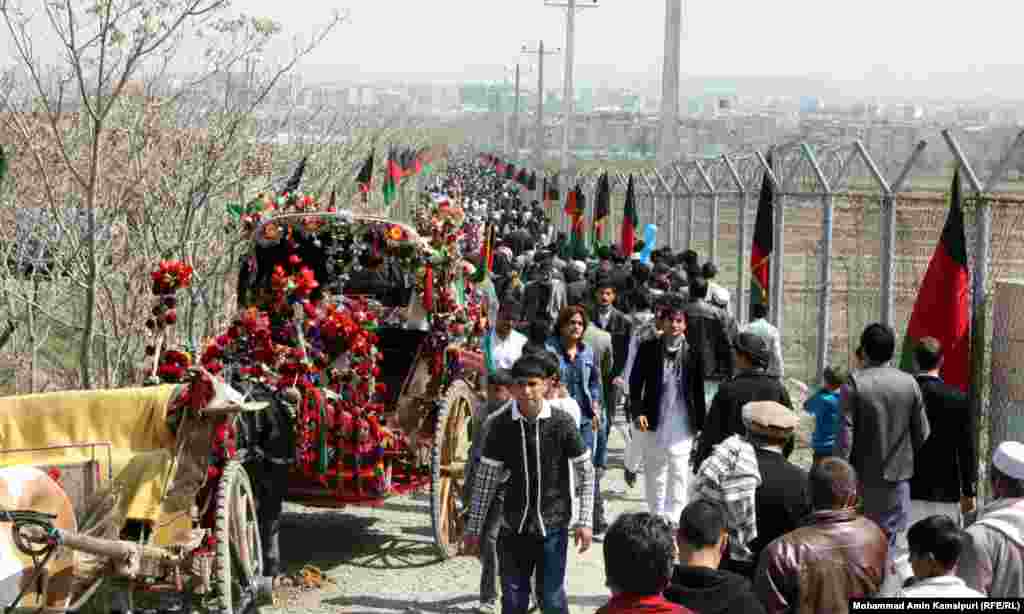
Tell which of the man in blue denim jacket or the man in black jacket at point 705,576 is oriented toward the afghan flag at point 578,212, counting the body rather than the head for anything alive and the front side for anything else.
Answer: the man in black jacket

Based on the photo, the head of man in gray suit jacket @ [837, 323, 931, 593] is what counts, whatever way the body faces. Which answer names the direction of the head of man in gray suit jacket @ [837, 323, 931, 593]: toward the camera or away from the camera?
away from the camera

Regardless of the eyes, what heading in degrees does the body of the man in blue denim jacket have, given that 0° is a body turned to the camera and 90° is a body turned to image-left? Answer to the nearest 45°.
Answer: approximately 0°

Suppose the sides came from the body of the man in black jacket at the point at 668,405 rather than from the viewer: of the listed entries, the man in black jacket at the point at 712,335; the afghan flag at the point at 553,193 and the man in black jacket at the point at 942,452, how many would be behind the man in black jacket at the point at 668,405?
2

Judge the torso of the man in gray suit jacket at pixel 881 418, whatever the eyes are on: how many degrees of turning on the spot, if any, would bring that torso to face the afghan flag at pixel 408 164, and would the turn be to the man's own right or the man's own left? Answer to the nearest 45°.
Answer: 0° — they already face it

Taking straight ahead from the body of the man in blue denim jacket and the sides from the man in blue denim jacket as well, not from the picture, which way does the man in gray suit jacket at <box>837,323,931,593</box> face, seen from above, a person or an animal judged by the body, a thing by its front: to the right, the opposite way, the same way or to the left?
the opposite way

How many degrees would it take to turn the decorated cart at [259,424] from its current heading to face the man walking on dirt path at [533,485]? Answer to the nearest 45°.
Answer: approximately 90° to its left

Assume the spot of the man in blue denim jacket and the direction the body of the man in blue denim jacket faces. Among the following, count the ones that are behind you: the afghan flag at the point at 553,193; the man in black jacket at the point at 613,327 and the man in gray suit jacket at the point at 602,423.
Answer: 3

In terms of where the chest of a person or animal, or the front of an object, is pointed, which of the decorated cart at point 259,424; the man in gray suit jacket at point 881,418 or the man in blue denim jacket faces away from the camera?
the man in gray suit jacket

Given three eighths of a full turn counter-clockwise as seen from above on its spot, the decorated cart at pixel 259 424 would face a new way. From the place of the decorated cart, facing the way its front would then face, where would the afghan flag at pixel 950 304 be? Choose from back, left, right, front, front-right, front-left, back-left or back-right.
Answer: front

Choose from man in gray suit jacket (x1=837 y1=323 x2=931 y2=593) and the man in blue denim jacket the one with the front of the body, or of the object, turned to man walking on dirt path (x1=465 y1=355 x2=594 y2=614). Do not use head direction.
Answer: the man in blue denim jacket

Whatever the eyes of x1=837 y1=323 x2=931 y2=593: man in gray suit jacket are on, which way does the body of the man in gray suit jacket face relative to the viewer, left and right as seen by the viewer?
facing away from the viewer

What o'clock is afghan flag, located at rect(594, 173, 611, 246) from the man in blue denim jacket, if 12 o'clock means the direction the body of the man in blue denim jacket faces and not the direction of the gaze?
The afghan flag is roughly at 6 o'clock from the man in blue denim jacket.

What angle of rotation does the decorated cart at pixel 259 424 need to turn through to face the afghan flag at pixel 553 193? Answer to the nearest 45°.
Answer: approximately 135° to its right
